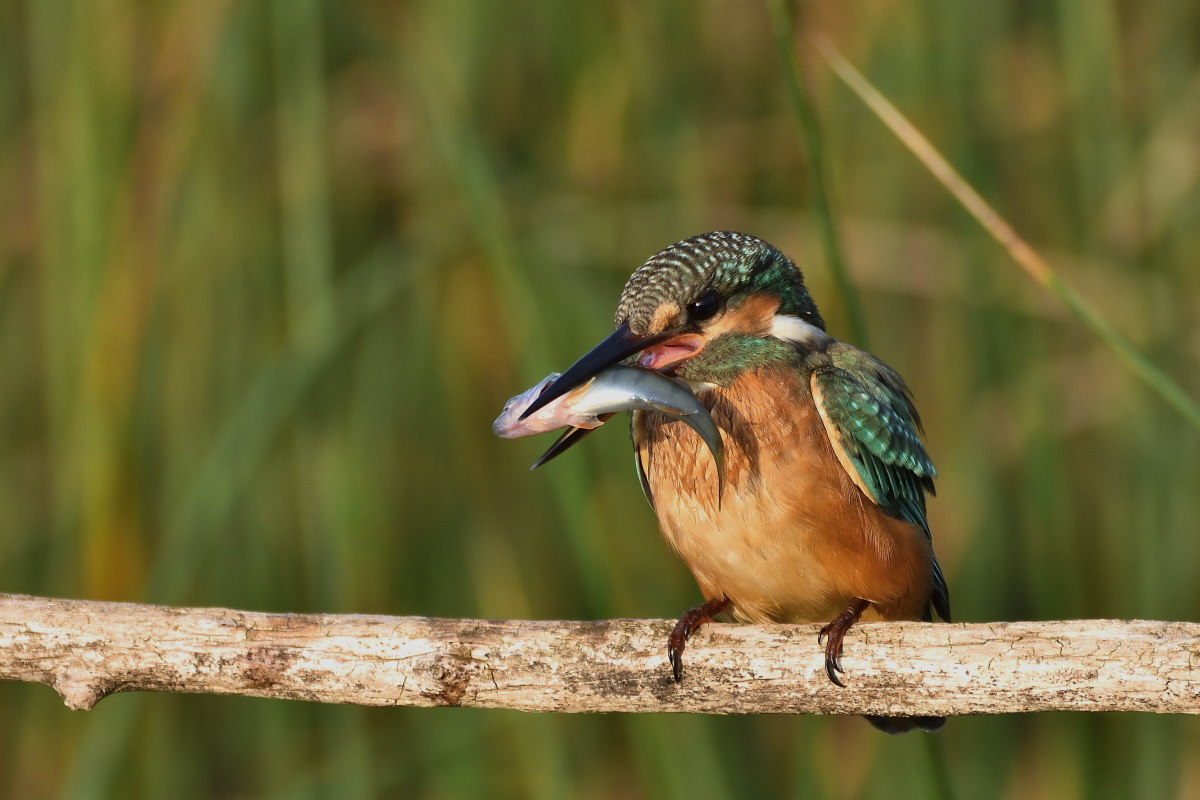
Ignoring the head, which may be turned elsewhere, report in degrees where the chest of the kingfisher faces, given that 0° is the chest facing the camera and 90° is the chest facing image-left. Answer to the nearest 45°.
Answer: approximately 45°
